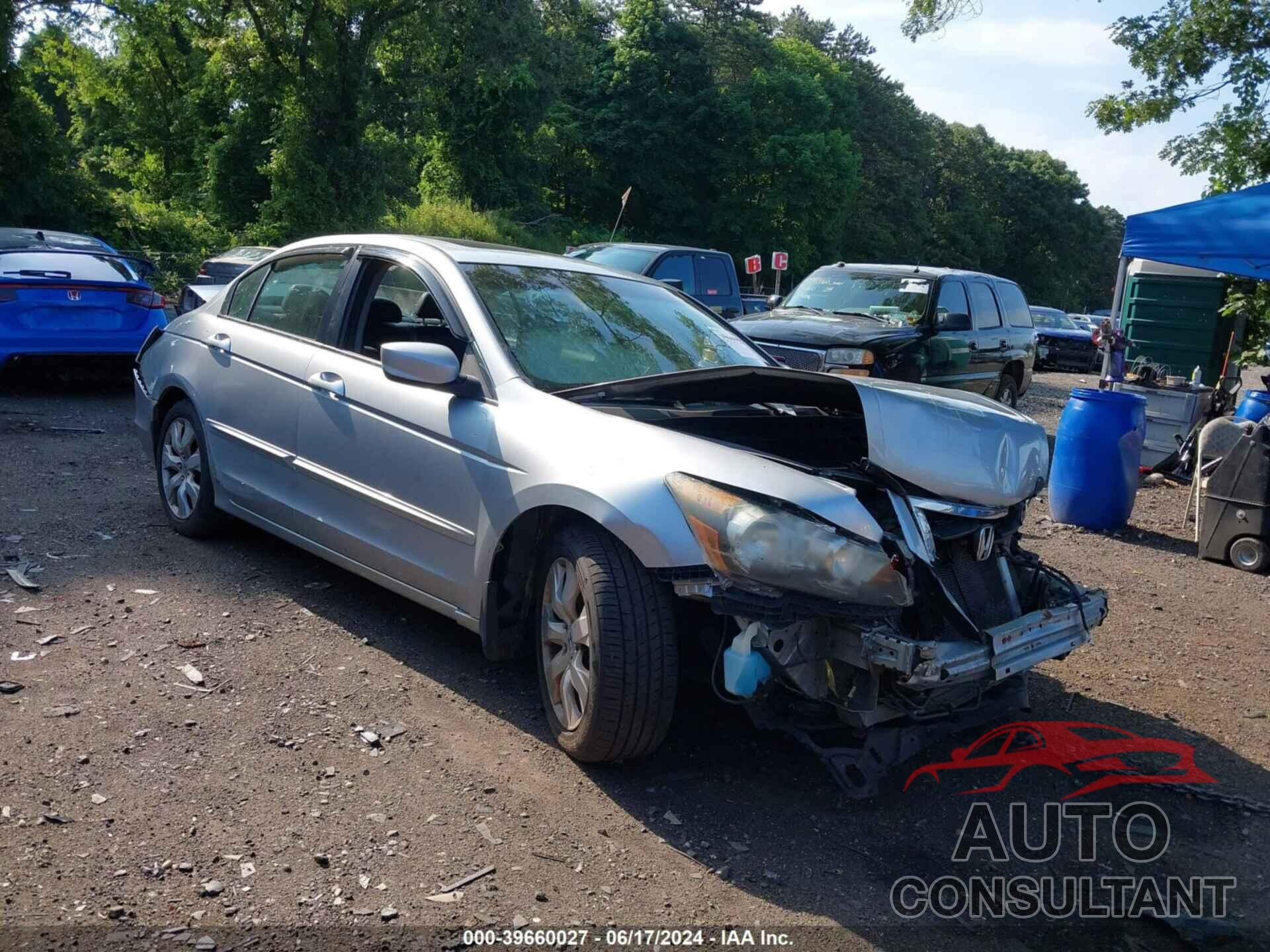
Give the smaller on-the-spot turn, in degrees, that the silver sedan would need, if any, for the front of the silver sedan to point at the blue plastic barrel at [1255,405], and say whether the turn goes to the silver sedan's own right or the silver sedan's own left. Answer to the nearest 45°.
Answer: approximately 90° to the silver sedan's own left

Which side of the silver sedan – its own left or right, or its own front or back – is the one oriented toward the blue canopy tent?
left

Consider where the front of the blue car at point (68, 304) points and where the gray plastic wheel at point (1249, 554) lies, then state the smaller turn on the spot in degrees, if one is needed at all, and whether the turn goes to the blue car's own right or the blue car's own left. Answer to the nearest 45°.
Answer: approximately 135° to the blue car's own right

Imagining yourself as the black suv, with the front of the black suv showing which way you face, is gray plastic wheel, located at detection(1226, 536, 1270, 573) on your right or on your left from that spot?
on your left

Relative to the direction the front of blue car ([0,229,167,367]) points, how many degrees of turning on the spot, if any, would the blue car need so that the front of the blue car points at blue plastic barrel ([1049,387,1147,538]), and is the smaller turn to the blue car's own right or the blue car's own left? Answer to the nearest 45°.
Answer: approximately 135° to the blue car's own right

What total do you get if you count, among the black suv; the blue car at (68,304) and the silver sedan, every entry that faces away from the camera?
1

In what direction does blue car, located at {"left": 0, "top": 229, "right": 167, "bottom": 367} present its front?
away from the camera

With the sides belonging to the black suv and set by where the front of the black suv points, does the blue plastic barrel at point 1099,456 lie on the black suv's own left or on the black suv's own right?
on the black suv's own left

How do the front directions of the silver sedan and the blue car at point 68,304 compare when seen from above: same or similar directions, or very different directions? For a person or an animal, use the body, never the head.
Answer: very different directions

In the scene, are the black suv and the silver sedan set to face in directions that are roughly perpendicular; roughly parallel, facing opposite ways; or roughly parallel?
roughly perpendicular

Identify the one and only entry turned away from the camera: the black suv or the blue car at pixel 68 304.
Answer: the blue car

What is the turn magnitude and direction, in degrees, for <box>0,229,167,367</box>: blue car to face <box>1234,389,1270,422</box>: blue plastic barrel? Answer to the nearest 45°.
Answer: approximately 135° to its right

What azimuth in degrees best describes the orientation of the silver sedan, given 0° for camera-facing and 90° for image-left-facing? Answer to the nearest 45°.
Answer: approximately 315°

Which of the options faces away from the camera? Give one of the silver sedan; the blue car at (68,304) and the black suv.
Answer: the blue car
